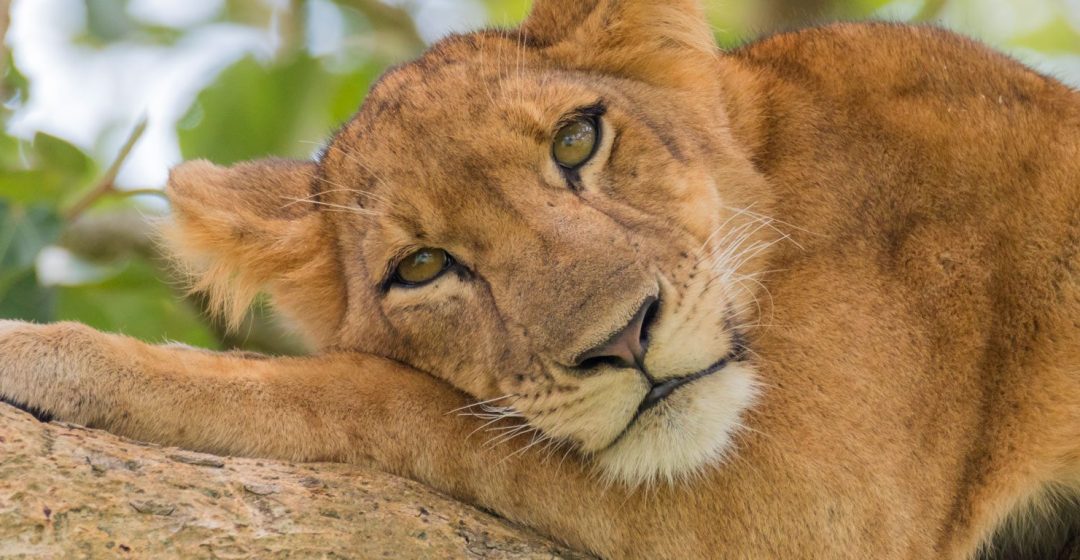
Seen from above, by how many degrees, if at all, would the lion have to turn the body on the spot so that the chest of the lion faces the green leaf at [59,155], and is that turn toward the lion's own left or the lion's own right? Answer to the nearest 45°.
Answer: approximately 45° to the lion's own right

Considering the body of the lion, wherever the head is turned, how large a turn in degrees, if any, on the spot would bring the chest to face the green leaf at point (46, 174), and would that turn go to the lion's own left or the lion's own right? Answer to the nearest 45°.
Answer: approximately 45° to the lion's own right

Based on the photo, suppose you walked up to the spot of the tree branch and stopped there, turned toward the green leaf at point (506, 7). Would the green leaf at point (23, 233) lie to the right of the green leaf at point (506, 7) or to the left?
left

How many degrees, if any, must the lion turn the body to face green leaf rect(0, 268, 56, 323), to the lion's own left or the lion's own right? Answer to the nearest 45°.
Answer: approximately 45° to the lion's own right

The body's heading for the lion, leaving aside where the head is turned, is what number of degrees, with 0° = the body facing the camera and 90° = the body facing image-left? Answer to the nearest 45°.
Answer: approximately 45°

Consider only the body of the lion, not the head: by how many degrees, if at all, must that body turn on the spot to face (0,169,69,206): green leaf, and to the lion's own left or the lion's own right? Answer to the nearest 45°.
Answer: approximately 45° to the lion's own right
